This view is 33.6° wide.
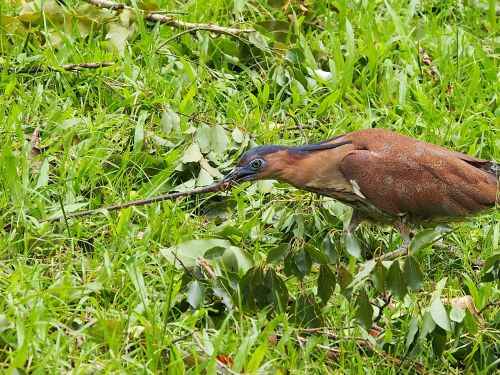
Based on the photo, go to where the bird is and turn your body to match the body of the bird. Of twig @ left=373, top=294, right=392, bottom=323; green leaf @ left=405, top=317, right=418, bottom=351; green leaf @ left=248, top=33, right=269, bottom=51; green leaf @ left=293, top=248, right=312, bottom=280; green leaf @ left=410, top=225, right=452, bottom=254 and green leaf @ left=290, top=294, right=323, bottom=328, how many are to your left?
5

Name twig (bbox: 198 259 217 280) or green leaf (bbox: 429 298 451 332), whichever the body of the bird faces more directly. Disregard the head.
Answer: the twig

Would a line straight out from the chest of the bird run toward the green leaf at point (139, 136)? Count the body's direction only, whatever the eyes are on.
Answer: yes

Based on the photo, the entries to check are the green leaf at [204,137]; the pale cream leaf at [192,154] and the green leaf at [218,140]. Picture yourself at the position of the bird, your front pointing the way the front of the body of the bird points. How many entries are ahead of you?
3

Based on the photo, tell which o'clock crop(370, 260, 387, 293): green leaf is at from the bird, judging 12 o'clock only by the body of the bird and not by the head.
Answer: The green leaf is roughly at 9 o'clock from the bird.

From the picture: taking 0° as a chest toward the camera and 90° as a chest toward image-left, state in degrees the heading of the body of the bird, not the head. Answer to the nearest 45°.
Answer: approximately 90°

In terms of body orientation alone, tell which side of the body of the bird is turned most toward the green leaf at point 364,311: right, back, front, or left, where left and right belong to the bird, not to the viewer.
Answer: left

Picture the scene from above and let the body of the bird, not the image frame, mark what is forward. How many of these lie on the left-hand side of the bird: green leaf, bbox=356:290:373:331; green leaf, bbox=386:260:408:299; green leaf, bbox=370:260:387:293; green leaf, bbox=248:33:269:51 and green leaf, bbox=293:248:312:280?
4

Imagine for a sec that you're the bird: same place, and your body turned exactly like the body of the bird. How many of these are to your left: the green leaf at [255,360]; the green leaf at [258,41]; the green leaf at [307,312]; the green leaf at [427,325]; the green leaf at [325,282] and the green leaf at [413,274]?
5

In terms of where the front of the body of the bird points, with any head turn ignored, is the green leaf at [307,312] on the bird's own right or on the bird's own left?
on the bird's own left
